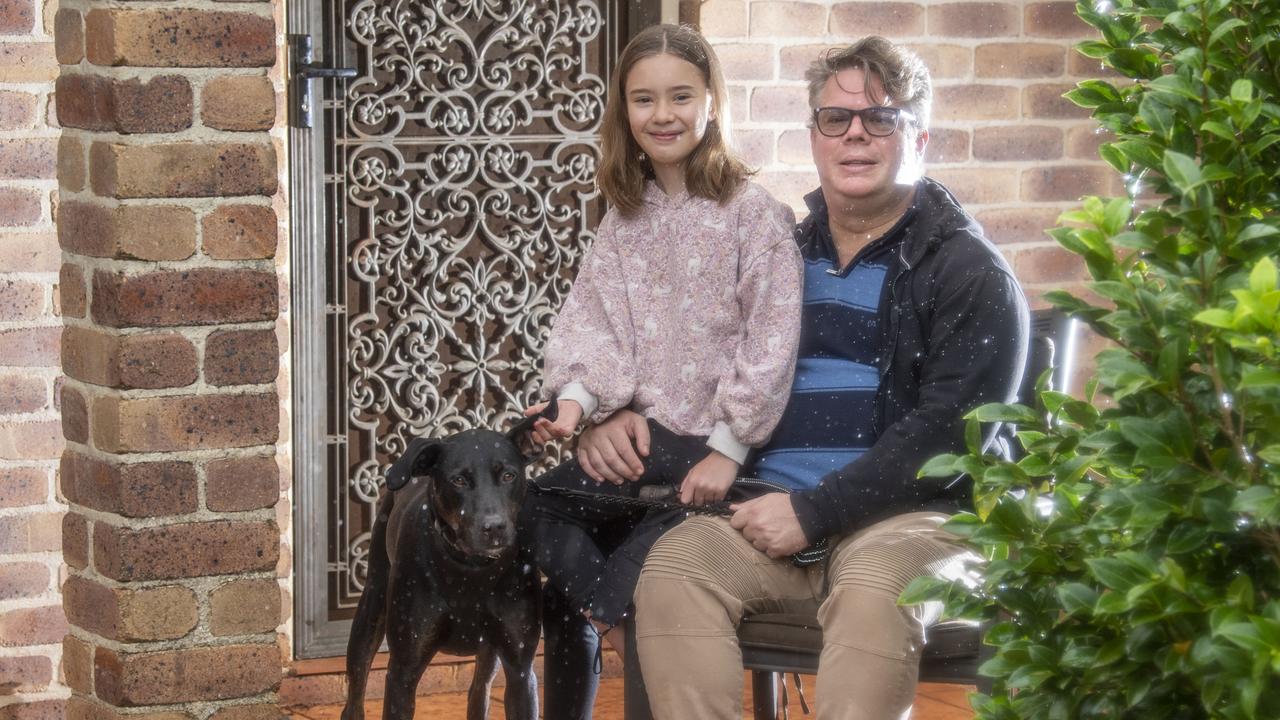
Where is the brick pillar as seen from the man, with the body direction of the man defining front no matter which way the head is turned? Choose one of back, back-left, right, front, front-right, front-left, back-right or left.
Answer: front-right

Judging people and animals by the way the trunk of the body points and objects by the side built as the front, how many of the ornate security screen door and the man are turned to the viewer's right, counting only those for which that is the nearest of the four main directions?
0

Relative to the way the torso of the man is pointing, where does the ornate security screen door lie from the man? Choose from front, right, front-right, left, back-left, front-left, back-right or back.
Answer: right

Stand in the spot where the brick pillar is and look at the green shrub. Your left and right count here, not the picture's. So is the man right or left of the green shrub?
left

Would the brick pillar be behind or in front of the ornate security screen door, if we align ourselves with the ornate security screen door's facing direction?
in front

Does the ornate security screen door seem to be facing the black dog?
yes

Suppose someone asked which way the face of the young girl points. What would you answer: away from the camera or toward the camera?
toward the camera

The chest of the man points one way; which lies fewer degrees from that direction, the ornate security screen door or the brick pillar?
the brick pillar

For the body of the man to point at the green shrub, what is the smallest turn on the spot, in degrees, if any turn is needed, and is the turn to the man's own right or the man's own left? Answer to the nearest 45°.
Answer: approximately 45° to the man's own left

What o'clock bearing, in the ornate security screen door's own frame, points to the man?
The man is roughly at 11 o'clock from the ornate security screen door.

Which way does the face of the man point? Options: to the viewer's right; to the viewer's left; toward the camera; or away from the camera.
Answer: toward the camera

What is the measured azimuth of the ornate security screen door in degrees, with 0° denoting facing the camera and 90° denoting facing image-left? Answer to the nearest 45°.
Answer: approximately 0°

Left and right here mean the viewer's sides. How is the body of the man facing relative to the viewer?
facing the viewer and to the left of the viewer
